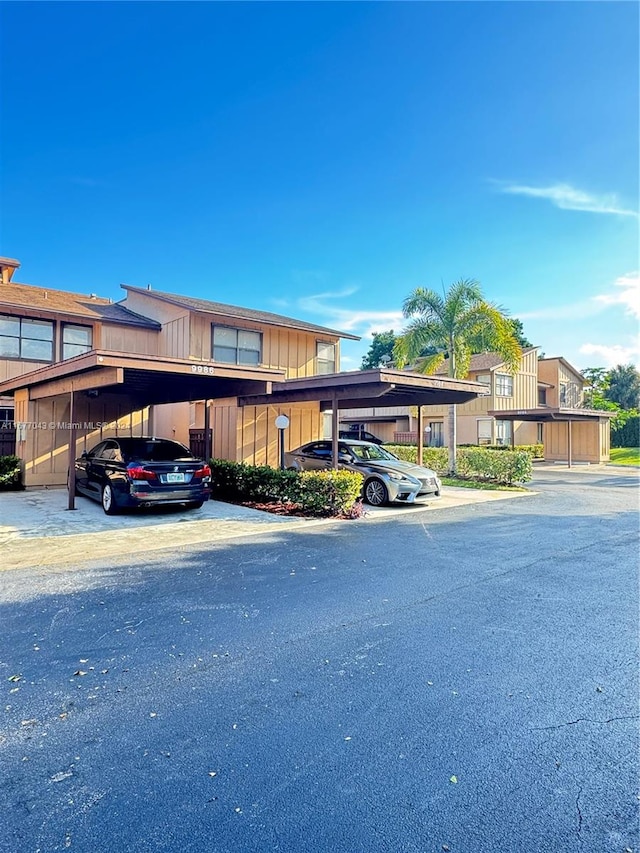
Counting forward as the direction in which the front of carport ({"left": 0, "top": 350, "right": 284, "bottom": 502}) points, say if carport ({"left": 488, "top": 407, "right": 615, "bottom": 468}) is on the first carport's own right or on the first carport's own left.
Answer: on the first carport's own left

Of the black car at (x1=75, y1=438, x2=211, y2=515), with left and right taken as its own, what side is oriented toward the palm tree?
right

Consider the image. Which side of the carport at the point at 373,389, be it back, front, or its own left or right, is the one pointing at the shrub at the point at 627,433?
left

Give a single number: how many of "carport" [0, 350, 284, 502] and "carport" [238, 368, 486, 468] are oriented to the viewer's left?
0

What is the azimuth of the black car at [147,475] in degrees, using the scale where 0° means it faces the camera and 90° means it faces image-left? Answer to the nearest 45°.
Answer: approximately 135°

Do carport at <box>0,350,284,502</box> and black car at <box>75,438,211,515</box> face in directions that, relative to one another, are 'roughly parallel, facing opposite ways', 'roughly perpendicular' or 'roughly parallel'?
roughly parallel, facing opposite ways

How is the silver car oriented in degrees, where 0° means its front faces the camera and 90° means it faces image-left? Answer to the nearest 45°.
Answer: approximately 315°

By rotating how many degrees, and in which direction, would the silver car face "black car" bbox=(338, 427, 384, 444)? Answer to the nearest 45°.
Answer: approximately 135° to its left

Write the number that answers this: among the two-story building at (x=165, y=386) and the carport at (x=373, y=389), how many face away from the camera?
0

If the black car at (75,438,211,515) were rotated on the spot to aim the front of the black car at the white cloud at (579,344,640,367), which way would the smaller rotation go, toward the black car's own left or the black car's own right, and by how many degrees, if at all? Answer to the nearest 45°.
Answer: approximately 90° to the black car's own right

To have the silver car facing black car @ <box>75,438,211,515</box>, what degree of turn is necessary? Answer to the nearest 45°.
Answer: approximately 90° to its right

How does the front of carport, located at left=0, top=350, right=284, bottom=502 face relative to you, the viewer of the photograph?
facing the viewer and to the right of the viewer

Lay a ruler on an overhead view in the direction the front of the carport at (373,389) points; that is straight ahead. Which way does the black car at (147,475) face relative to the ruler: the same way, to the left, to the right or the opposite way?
the opposite way

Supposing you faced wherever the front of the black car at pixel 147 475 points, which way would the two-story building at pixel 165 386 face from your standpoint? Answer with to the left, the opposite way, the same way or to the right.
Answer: the opposite way
